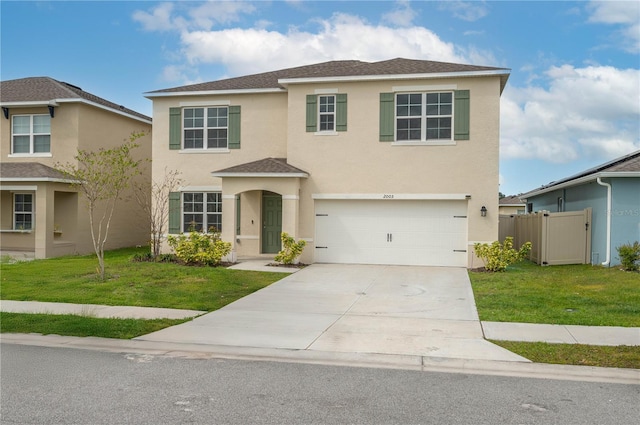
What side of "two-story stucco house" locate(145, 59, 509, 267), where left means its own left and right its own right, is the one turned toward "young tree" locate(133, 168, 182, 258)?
right

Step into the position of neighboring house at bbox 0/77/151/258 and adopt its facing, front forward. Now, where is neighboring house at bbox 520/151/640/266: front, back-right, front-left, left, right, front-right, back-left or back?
left

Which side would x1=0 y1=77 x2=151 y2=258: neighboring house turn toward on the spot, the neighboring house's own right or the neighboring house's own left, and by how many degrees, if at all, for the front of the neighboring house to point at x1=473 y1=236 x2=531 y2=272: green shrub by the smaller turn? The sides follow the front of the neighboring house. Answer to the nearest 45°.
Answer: approximately 90° to the neighboring house's own left

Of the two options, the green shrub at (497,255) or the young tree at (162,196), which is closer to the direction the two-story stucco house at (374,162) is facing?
the green shrub

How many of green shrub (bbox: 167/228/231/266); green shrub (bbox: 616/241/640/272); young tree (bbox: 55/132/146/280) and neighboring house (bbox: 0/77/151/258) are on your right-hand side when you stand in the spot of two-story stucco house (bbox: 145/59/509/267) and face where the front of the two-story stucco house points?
3

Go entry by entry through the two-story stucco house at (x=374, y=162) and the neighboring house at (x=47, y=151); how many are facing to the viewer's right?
0

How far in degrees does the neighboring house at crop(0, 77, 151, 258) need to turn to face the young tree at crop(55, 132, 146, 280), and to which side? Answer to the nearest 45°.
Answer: approximately 45° to its left

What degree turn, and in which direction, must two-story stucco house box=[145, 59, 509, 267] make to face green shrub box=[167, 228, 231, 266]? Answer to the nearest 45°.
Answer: approximately 90° to its right

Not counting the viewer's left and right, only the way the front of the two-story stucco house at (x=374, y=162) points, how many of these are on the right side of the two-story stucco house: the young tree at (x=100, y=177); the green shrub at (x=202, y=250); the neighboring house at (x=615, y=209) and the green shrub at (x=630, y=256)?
2

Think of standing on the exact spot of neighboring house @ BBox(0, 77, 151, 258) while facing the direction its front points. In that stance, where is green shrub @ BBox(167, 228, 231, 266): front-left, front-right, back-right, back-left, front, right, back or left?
left

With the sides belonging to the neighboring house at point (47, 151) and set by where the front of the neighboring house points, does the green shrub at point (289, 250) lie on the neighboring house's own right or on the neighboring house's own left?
on the neighboring house's own left

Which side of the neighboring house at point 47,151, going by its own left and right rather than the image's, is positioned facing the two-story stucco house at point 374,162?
left

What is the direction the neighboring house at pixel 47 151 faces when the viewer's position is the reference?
facing the viewer and to the left of the viewer

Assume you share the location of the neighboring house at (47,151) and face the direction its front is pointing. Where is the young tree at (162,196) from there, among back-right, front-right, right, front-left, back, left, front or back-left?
left
